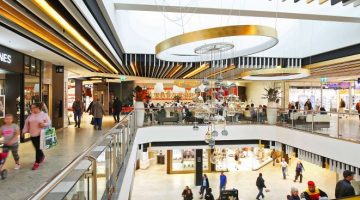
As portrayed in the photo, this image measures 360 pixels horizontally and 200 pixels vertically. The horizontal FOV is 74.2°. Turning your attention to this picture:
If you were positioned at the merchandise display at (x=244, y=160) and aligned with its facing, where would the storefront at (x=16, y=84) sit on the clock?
The storefront is roughly at 1 o'clock from the merchandise display.

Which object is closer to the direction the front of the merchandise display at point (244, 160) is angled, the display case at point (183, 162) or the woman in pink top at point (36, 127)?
the woman in pink top

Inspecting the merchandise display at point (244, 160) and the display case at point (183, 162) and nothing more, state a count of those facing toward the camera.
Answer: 2

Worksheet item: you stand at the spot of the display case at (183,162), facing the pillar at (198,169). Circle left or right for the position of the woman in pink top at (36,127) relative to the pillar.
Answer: right

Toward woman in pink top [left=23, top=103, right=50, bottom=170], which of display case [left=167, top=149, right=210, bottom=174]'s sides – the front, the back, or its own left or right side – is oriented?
front

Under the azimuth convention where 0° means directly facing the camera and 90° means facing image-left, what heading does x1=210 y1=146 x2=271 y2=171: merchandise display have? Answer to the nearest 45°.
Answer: approximately 0°
